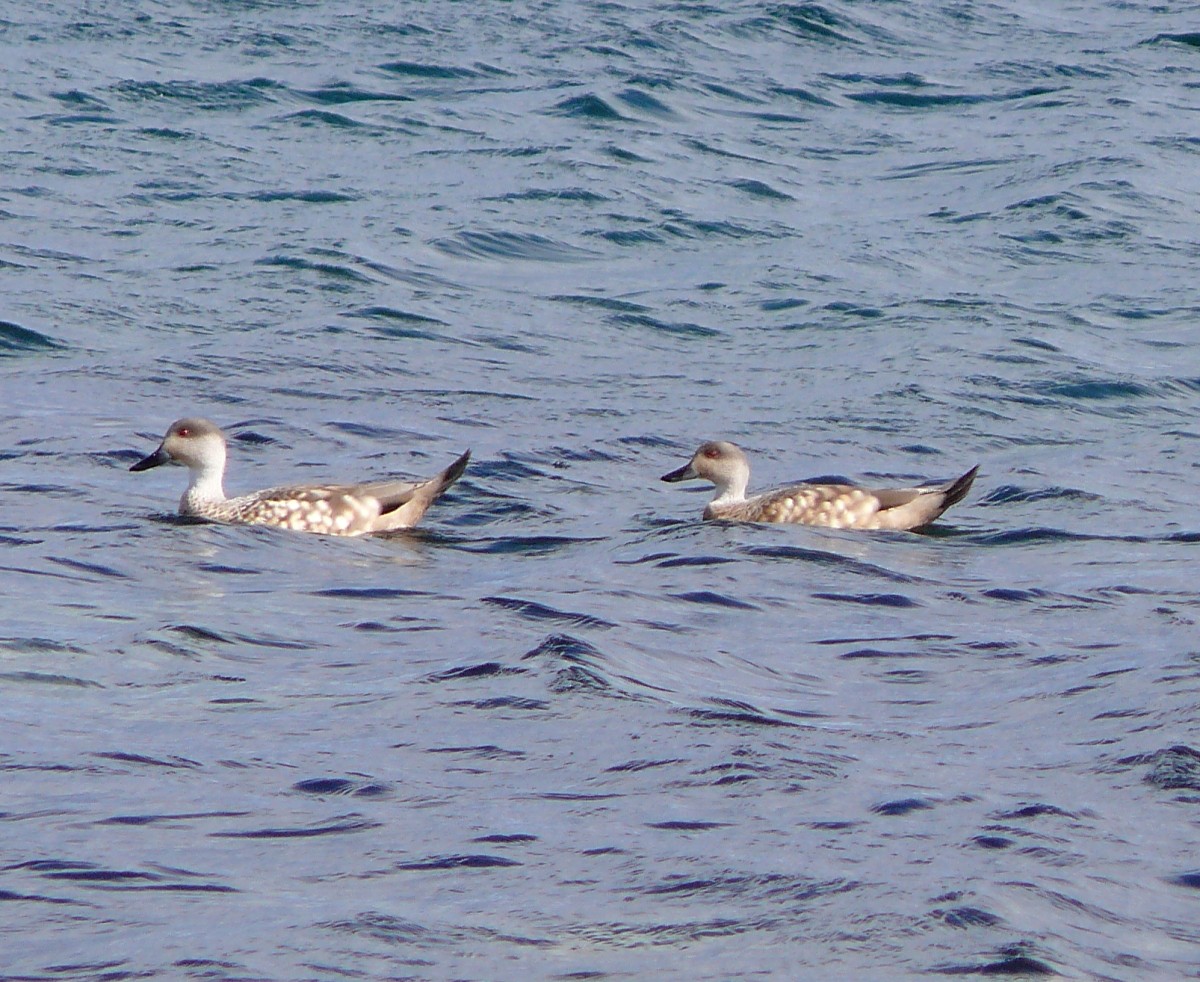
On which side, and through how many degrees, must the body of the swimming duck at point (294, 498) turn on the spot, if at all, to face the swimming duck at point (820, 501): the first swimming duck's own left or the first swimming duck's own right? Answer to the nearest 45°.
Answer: approximately 180°

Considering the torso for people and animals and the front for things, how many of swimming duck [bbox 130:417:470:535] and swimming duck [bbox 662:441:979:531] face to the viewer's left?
2

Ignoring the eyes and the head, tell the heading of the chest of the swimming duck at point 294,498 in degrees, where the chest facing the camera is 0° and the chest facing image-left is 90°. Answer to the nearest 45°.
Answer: approximately 90°

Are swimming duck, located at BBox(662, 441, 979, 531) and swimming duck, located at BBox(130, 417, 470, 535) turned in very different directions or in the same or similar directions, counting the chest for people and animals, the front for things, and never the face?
same or similar directions

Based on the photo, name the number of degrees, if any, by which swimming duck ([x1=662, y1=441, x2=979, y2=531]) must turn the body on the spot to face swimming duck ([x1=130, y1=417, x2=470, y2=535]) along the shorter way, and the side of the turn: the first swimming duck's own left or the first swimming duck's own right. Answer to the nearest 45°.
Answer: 0° — it already faces it

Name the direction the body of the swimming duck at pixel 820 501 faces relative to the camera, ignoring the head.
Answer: to the viewer's left
